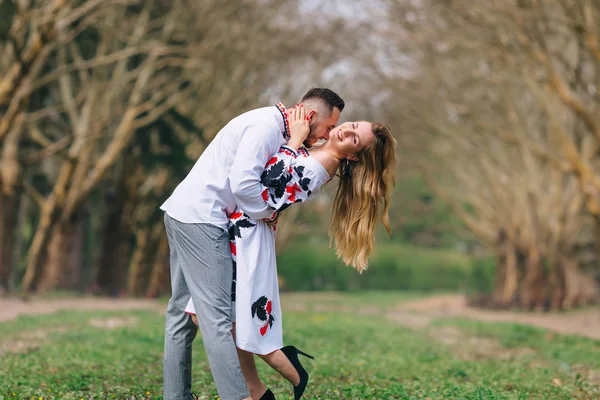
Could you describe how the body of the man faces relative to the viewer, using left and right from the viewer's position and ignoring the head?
facing to the right of the viewer

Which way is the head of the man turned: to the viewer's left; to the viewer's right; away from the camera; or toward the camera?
to the viewer's right

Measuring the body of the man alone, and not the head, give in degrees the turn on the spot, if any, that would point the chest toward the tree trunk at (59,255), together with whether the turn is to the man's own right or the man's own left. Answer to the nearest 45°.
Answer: approximately 90° to the man's own left

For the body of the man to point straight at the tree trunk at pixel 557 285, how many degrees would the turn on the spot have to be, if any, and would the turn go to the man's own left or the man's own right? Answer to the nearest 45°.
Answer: approximately 45° to the man's own left

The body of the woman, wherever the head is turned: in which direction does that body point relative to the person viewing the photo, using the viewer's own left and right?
facing to the left of the viewer

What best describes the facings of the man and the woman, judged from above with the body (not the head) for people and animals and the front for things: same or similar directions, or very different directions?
very different directions

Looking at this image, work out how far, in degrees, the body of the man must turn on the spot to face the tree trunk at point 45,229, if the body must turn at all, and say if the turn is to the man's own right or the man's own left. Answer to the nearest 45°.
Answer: approximately 90° to the man's own left

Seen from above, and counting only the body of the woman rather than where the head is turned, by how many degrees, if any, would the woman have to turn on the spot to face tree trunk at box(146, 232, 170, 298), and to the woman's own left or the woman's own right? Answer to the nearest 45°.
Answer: approximately 90° to the woman's own right
